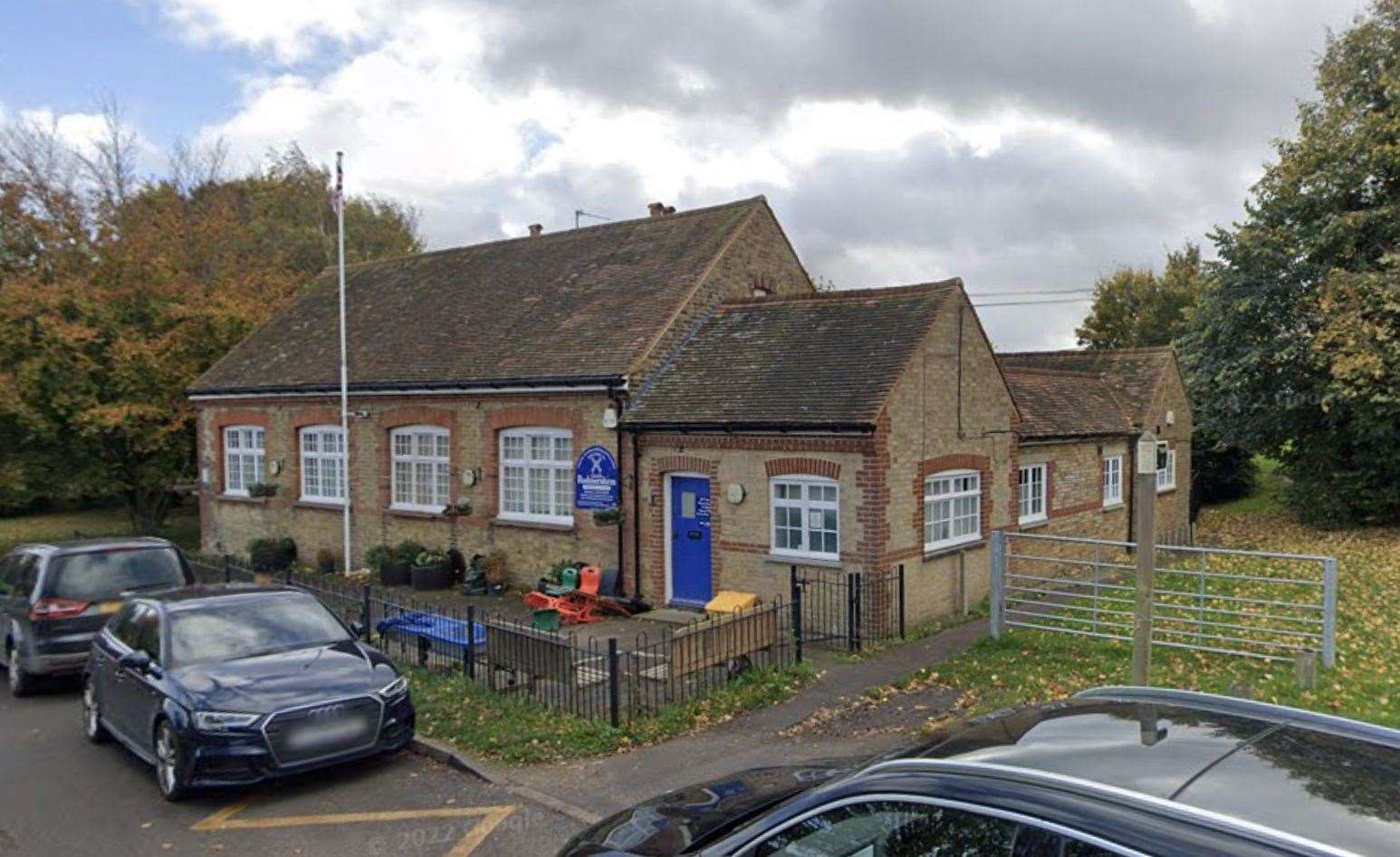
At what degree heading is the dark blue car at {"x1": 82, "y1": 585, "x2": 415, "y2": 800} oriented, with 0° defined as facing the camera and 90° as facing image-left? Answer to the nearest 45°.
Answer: approximately 315°

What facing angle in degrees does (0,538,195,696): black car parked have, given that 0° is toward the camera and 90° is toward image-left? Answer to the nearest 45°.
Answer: approximately 135°

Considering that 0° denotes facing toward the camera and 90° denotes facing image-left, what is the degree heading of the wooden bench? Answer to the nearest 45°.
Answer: approximately 135°

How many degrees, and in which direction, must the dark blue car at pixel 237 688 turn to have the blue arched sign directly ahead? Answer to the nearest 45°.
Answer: approximately 90° to its left

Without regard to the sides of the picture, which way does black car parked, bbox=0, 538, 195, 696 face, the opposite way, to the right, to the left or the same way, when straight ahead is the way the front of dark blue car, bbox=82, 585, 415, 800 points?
the opposite way
